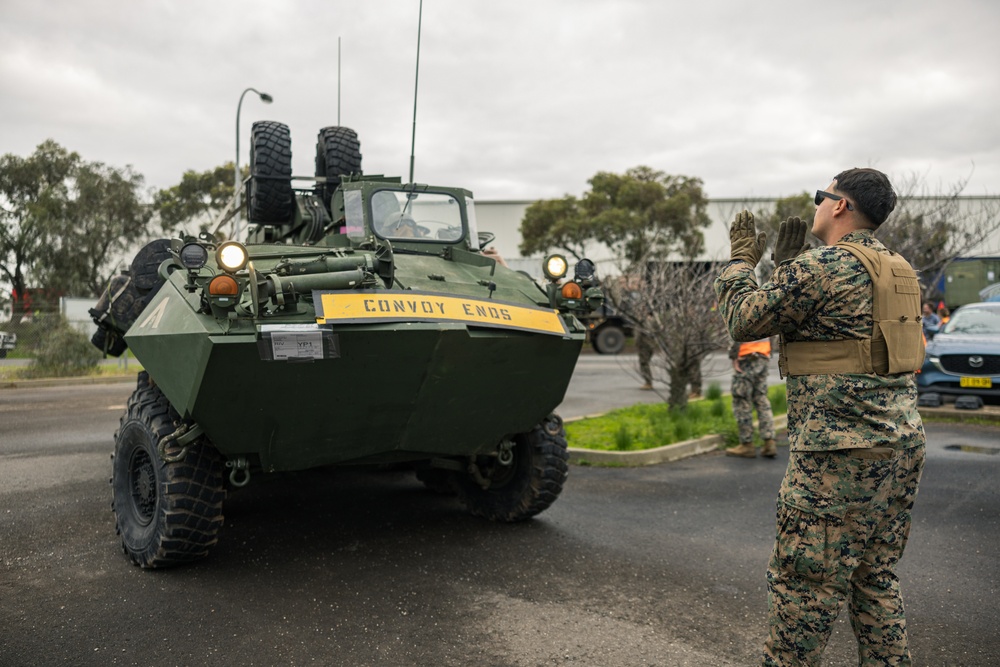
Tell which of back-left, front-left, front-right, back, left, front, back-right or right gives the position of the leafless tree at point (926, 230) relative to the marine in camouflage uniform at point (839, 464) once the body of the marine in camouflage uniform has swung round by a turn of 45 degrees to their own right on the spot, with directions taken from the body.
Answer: front

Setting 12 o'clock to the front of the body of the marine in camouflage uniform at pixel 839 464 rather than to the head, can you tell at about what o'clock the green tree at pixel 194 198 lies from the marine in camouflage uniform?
The green tree is roughly at 12 o'clock from the marine in camouflage uniform.

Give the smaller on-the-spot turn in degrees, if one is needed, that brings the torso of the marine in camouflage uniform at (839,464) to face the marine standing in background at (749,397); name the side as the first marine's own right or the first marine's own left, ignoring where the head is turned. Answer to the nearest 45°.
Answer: approximately 45° to the first marine's own right

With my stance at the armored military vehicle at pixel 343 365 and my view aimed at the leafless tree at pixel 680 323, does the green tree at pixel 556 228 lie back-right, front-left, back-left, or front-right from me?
front-left

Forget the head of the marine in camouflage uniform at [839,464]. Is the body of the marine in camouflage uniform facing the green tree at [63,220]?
yes

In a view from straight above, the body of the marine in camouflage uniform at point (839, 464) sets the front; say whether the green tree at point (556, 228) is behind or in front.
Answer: in front

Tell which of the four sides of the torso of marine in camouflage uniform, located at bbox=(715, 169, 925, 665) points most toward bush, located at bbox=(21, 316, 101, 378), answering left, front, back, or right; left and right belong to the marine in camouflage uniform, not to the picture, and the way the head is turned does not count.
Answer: front

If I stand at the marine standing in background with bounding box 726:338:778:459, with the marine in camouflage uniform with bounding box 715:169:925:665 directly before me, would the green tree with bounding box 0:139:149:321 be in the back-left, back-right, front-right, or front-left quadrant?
back-right

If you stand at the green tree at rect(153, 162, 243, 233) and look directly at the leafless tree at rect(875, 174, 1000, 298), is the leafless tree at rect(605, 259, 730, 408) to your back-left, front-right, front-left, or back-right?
front-right

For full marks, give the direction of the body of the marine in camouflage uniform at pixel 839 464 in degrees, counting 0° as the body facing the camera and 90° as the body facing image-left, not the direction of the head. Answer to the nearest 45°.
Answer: approximately 135°

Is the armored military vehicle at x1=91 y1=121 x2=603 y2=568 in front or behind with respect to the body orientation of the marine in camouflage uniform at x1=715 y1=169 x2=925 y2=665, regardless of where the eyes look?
in front

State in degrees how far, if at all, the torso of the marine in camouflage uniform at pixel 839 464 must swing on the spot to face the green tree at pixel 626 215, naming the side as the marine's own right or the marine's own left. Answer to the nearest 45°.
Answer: approximately 45° to the marine's own right

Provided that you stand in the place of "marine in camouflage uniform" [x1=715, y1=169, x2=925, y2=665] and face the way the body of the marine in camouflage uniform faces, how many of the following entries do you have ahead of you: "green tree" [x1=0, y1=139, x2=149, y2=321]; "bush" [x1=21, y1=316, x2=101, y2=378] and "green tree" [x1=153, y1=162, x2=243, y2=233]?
3
